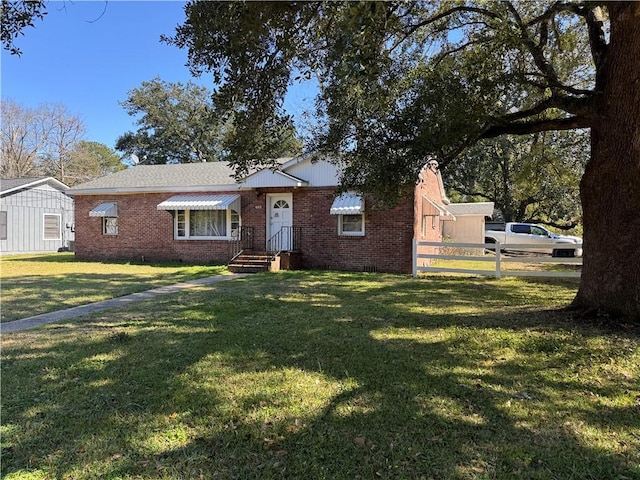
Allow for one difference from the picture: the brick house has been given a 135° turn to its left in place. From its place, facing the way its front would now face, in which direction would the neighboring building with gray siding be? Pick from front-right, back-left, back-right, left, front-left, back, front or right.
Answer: left

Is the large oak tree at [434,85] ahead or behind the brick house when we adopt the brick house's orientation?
ahead

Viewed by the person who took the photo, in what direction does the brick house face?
facing the viewer
